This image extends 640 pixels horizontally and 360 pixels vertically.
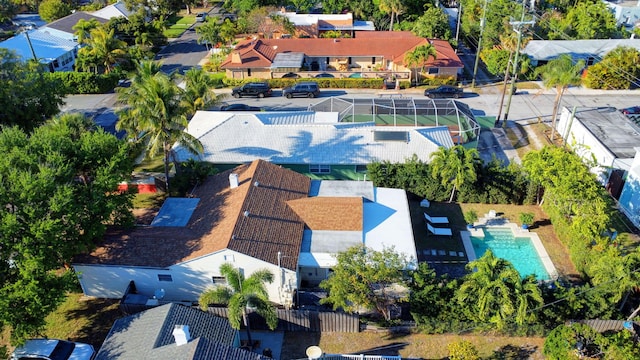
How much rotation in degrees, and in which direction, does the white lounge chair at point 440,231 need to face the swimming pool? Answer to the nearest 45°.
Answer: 0° — it already faces it

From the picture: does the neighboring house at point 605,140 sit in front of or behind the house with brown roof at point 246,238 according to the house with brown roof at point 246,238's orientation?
behind

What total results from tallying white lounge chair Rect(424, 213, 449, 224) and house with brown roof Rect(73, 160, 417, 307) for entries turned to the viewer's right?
1

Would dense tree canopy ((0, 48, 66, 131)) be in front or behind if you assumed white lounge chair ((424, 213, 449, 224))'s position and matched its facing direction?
behind

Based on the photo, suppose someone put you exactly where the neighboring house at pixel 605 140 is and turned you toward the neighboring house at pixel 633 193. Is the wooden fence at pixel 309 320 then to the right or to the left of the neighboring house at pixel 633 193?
right

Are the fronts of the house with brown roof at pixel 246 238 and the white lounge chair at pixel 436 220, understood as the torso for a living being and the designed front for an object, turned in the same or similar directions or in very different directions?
very different directions

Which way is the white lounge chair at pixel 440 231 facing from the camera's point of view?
to the viewer's right

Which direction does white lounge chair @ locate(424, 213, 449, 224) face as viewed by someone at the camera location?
facing to the right of the viewer

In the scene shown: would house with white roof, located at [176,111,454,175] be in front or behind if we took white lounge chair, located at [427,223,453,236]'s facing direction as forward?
behind

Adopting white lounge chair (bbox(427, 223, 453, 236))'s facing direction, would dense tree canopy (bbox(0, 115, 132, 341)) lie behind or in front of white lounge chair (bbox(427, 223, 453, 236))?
behind

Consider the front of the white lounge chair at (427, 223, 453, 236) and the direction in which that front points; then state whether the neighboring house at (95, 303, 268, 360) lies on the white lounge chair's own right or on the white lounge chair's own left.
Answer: on the white lounge chair's own right

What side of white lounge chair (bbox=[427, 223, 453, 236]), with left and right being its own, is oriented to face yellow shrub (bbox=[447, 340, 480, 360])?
right
